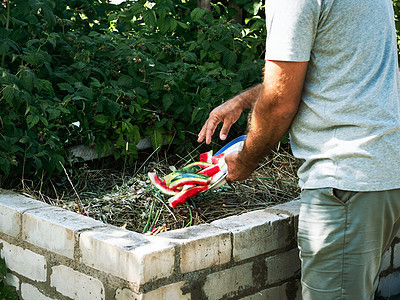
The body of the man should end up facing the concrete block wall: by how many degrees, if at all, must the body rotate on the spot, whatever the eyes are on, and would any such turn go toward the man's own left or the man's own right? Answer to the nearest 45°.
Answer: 0° — they already face it

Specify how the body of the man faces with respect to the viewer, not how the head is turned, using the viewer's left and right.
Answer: facing away from the viewer and to the left of the viewer

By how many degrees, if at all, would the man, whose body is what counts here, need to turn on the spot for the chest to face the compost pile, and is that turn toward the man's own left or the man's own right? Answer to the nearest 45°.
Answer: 0° — they already face it

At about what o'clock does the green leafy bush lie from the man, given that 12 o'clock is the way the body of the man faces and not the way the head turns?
The green leafy bush is roughly at 12 o'clock from the man.
